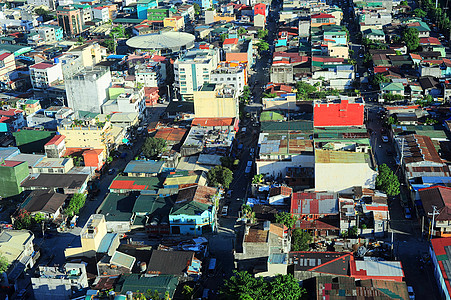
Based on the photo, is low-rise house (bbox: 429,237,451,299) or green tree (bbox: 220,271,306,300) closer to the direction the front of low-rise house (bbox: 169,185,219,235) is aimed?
the green tree

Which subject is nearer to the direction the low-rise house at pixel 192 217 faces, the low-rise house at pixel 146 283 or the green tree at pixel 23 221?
the low-rise house

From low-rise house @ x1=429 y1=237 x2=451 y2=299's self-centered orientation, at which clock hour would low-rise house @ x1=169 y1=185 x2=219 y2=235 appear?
low-rise house @ x1=169 y1=185 x2=219 y2=235 is roughly at 12 o'clock from low-rise house @ x1=429 y1=237 x2=451 y2=299.

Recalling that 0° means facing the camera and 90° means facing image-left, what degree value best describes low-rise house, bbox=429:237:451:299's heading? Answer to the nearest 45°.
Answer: approximately 90°

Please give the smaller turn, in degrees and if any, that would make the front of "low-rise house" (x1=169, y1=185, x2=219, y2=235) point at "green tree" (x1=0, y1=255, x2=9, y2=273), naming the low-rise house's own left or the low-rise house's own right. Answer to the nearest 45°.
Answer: approximately 90° to the low-rise house's own right

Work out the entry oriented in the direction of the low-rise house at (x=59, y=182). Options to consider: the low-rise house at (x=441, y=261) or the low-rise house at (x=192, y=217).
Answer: the low-rise house at (x=441, y=261)

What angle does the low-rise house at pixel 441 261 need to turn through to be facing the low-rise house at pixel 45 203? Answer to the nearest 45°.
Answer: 0° — it already faces it

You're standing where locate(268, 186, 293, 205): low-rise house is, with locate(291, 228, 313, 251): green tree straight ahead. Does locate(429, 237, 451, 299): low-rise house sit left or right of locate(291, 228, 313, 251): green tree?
left
